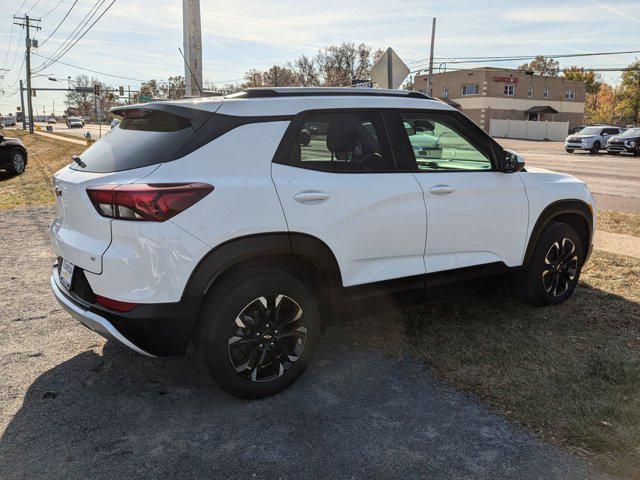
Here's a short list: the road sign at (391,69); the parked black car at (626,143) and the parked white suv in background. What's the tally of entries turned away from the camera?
1

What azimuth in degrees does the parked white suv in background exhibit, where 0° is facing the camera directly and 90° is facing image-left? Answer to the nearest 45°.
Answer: approximately 45°

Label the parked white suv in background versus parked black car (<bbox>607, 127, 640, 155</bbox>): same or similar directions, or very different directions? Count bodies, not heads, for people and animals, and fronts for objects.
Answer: same or similar directions

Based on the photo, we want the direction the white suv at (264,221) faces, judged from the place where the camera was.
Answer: facing away from the viewer and to the right of the viewer

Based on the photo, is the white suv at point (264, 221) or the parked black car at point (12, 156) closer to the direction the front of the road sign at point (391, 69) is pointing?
the parked black car

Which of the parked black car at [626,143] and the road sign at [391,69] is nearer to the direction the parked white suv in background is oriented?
the road sign

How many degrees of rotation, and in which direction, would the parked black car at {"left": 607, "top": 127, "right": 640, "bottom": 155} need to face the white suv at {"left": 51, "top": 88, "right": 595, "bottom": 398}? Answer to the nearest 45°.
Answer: approximately 45° to its left

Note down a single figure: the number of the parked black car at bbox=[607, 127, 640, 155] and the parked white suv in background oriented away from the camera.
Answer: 0

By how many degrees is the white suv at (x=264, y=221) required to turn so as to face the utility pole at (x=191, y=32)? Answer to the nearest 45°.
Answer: approximately 45° to its left

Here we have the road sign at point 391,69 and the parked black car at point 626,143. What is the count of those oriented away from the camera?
1

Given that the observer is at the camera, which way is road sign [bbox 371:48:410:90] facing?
facing away from the viewer

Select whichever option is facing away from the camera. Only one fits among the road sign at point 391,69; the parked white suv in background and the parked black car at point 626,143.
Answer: the road sign

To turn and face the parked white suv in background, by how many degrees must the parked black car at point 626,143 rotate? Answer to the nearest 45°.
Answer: approximately 90° to its right

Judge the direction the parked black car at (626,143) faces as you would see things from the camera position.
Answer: facing the viewer and to the left of the viewer

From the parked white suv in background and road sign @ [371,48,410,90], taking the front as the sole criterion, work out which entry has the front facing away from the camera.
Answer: the road sign

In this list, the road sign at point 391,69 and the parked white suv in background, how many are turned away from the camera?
1
